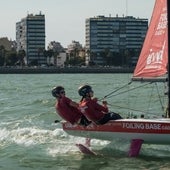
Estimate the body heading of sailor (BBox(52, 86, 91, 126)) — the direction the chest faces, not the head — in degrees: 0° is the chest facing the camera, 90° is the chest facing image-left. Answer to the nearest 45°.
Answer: approximately 270°

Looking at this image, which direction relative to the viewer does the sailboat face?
to the viewer's right

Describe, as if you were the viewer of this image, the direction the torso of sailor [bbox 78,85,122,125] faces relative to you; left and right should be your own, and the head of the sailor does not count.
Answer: facing to the right of the viewer

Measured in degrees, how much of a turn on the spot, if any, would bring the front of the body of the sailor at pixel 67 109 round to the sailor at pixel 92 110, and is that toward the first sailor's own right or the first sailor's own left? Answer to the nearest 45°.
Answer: approximately 45° to the first sailor's own right

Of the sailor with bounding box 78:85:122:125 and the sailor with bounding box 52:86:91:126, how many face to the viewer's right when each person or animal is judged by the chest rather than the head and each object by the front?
2
